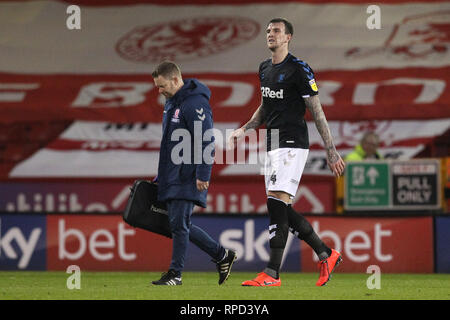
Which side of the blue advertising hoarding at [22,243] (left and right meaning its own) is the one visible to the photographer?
front

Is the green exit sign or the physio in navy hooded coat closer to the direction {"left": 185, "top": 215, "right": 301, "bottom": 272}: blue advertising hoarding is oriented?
the physio in navy hooded coat

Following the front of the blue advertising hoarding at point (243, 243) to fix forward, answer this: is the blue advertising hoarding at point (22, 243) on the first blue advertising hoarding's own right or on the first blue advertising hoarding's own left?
on the first blue advertising hoarding's own right

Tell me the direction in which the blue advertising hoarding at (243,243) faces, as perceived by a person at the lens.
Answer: facing the viewer

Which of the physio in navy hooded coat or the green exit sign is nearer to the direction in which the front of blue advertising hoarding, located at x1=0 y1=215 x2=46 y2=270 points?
the physio in navy hooded coat

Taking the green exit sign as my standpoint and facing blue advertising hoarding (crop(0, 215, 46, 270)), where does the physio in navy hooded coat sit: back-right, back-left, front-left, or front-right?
front-left

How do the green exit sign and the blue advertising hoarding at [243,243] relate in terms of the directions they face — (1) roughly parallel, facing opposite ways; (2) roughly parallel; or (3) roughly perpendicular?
roughly parallel

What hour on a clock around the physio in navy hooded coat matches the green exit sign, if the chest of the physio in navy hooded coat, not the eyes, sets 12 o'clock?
The green exit sign is roughly at 4 o'clock from the physio in navy hooded coat.

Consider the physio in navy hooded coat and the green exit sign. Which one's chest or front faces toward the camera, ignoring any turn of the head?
the green exit sign

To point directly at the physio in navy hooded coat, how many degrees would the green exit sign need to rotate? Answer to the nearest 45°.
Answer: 0° — it already faces them

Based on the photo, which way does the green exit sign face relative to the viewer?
toward the camera

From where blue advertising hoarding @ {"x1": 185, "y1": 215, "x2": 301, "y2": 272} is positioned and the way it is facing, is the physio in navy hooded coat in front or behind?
in front
